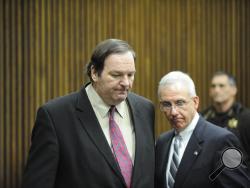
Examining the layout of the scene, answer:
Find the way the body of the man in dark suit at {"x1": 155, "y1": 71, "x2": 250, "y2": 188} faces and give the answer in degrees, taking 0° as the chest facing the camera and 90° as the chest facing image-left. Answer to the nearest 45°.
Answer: approximately 45°

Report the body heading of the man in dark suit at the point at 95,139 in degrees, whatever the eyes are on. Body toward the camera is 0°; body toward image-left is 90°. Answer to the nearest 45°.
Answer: approximately 315°

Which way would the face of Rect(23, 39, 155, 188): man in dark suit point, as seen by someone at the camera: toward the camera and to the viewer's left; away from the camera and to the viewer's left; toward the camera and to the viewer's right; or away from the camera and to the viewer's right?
toward the camera and to the viewer's right

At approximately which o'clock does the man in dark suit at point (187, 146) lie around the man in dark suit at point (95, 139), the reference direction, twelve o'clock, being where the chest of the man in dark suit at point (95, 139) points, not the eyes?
the man in dark suit at point (187, 146) is roughly at 10 o'clock from the man in dark suit at point (95, 139).

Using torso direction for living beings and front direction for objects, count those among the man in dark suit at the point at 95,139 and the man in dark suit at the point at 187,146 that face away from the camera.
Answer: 0
